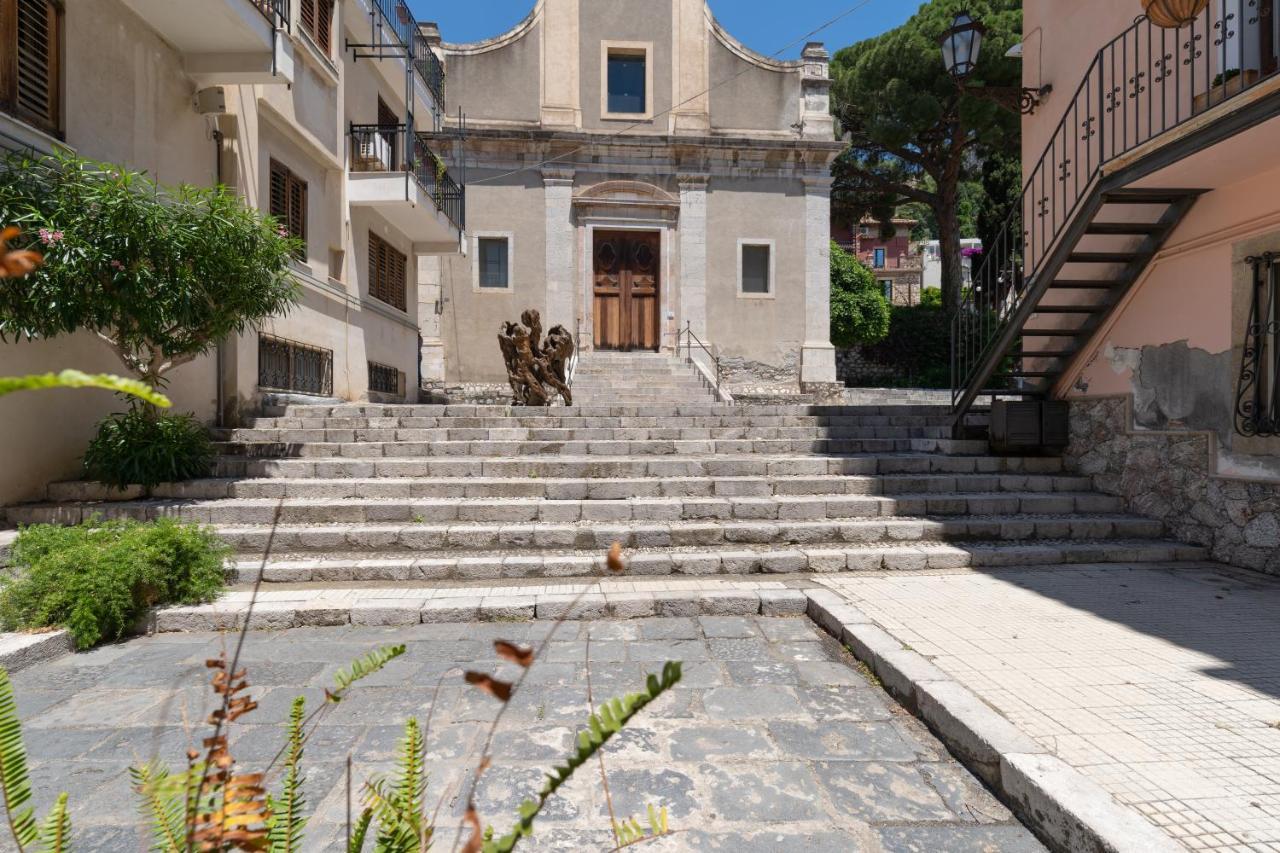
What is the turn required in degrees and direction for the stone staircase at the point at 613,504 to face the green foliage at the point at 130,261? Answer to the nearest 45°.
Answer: approximately 90° to its right

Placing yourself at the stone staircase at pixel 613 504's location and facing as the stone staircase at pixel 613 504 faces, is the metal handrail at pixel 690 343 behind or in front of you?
behind

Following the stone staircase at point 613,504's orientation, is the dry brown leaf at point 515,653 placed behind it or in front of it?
in front

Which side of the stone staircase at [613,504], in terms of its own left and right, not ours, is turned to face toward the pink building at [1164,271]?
left

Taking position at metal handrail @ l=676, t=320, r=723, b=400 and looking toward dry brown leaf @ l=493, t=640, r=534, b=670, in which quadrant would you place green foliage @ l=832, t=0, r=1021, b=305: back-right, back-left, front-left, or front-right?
back-left

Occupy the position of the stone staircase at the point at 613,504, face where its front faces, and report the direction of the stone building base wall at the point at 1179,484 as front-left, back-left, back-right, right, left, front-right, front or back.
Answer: left

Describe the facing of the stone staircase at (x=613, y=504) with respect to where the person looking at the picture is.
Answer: facing the viewer

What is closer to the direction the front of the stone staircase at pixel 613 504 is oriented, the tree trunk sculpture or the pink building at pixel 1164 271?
the pink building

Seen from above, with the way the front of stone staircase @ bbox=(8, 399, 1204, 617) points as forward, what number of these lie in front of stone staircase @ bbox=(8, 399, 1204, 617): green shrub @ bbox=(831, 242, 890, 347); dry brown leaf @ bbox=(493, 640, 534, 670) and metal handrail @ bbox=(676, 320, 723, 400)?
1

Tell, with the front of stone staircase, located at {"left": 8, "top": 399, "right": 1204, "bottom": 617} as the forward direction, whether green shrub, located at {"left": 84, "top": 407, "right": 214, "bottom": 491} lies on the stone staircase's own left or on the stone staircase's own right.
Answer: on the stone staircase's own right

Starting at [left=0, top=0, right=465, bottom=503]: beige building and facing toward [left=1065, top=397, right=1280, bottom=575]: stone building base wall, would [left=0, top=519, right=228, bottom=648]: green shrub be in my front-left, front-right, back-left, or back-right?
front-right
